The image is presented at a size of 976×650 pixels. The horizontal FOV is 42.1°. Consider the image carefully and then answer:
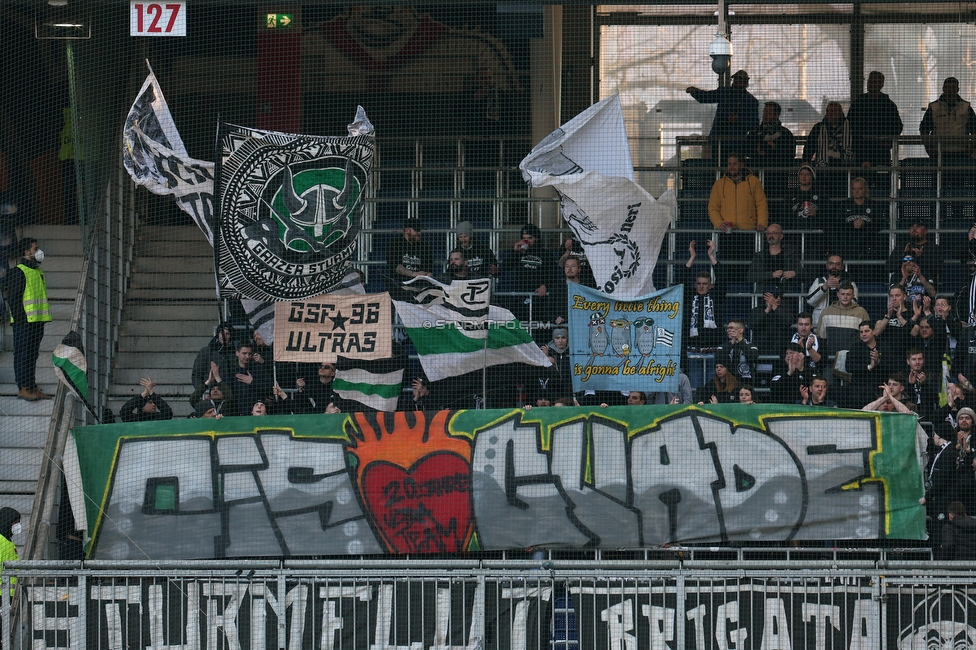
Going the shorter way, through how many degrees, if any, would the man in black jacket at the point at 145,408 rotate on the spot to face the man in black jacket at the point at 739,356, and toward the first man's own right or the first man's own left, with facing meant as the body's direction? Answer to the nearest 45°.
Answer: approximately 90° to the first man's own left

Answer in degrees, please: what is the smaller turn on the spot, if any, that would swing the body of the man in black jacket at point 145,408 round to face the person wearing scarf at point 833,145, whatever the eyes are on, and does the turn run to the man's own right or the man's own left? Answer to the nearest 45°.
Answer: approximately 90° to the man's own left
